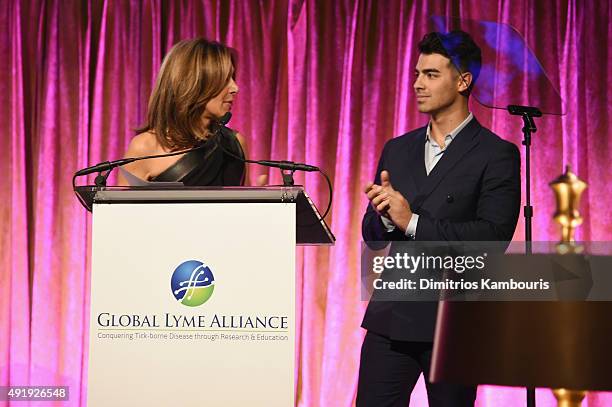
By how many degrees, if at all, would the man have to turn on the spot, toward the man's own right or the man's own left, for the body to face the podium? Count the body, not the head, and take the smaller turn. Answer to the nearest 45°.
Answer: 0° — they already face it

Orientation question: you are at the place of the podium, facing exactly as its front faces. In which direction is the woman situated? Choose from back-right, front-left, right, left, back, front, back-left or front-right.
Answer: back

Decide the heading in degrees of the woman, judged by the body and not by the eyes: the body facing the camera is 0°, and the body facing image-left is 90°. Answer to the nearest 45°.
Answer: approximately 315°

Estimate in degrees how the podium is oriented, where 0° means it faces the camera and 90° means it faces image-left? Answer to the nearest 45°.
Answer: approximately 0°

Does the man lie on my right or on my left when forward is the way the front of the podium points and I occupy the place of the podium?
on my left

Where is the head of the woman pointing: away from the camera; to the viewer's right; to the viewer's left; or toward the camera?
to the viewer's right

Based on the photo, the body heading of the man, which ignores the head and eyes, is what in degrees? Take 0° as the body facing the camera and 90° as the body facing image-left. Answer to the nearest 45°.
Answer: approximately 45°
